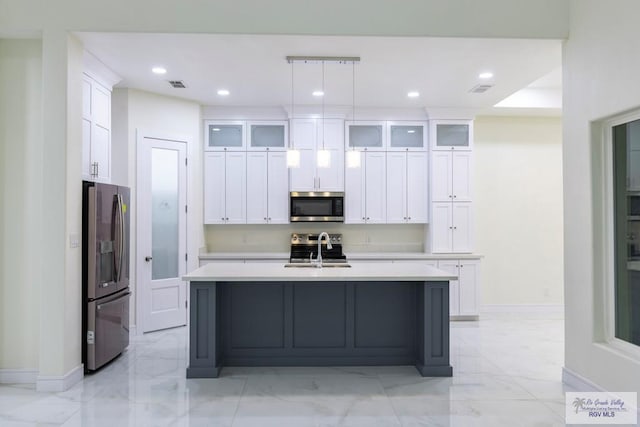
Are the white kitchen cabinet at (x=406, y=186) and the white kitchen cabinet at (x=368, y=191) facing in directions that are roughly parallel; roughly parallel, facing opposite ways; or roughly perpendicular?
roughly parallel

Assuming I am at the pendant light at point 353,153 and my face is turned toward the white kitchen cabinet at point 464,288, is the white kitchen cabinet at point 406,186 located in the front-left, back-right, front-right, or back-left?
front-left

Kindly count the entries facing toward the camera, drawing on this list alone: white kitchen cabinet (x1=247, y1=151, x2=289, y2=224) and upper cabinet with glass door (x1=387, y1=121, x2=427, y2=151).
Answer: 2

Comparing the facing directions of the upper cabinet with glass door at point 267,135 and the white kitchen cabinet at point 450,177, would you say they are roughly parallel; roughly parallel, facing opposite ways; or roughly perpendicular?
roughly parallel

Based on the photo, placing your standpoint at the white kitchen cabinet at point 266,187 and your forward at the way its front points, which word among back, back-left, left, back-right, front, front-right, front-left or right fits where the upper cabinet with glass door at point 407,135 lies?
left

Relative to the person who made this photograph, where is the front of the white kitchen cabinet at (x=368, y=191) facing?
facing the viewer

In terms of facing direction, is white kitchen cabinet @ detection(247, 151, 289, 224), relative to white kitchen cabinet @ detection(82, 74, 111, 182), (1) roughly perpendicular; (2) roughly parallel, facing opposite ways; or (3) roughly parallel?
roughly perpendicular

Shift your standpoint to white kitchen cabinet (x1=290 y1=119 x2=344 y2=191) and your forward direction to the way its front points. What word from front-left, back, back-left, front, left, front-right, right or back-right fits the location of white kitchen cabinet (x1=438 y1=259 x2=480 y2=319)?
left

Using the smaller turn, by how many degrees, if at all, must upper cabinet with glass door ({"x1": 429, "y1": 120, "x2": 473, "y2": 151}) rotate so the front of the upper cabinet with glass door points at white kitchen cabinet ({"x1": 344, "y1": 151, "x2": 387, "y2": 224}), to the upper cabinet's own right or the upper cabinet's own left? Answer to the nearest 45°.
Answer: approximately 90° to the upper cabinet's own right

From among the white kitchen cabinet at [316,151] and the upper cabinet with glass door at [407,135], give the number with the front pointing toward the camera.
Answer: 2

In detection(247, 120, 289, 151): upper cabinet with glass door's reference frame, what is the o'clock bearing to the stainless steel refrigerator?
The stainless steel refrigerator is roughly at 1 o'clock from the upper cabinet with glass door.

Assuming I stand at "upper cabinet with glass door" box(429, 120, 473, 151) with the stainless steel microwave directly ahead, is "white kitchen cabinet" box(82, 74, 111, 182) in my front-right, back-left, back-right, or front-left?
front-left

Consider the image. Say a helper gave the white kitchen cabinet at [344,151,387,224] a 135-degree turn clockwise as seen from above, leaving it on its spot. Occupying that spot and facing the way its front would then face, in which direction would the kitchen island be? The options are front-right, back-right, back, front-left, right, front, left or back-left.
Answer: back-left

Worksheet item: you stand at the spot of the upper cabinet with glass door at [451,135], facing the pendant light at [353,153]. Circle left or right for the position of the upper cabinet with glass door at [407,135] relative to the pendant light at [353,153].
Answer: right

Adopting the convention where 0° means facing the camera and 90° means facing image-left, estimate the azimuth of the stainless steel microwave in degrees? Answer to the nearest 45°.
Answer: approximately 0°

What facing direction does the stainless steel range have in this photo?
toward the camera

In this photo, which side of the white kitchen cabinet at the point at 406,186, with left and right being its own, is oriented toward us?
front
